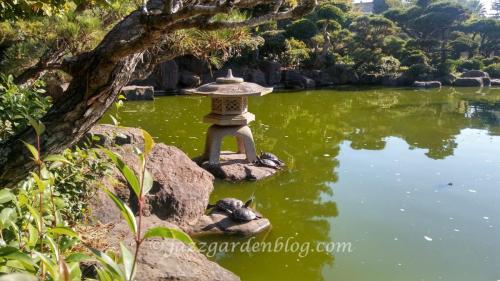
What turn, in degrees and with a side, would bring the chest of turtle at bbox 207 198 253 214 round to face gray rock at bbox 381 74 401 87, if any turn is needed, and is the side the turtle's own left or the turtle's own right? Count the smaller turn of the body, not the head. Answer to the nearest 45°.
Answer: approximately 45° to the turtle's own left

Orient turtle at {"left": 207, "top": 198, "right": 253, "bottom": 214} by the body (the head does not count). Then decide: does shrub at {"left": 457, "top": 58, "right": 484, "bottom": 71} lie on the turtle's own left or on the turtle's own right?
on the turtle's own left

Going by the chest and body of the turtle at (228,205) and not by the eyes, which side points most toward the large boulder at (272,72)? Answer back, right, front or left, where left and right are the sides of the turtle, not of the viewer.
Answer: left

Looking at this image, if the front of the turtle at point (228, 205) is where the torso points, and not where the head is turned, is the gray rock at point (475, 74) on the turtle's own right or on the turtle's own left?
on the turtle's own left

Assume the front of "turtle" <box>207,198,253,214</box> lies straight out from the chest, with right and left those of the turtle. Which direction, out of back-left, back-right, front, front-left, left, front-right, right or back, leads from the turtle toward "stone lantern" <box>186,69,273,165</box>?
left

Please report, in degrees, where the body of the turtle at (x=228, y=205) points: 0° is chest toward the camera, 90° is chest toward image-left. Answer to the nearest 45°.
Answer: approximately 270°

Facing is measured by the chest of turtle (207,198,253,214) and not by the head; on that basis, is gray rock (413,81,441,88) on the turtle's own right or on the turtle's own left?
on the turtle's own left

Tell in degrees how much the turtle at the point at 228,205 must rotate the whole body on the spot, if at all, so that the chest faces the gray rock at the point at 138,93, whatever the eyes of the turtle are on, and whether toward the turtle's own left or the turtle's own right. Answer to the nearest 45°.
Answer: approximately 90° to the turtle's own left

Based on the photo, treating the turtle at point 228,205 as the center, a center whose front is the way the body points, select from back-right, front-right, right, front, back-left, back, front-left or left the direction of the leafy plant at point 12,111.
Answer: back-right

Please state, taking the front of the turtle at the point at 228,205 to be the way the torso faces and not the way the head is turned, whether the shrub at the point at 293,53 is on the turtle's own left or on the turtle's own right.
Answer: on the turtle's own left

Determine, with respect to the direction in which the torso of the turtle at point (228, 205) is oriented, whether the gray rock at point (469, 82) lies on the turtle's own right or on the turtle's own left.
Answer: on the turtle's own left
